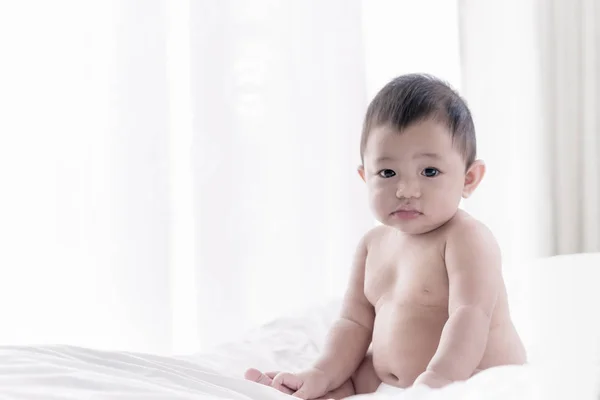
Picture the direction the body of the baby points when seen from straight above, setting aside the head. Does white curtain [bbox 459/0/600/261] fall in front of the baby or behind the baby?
behind
